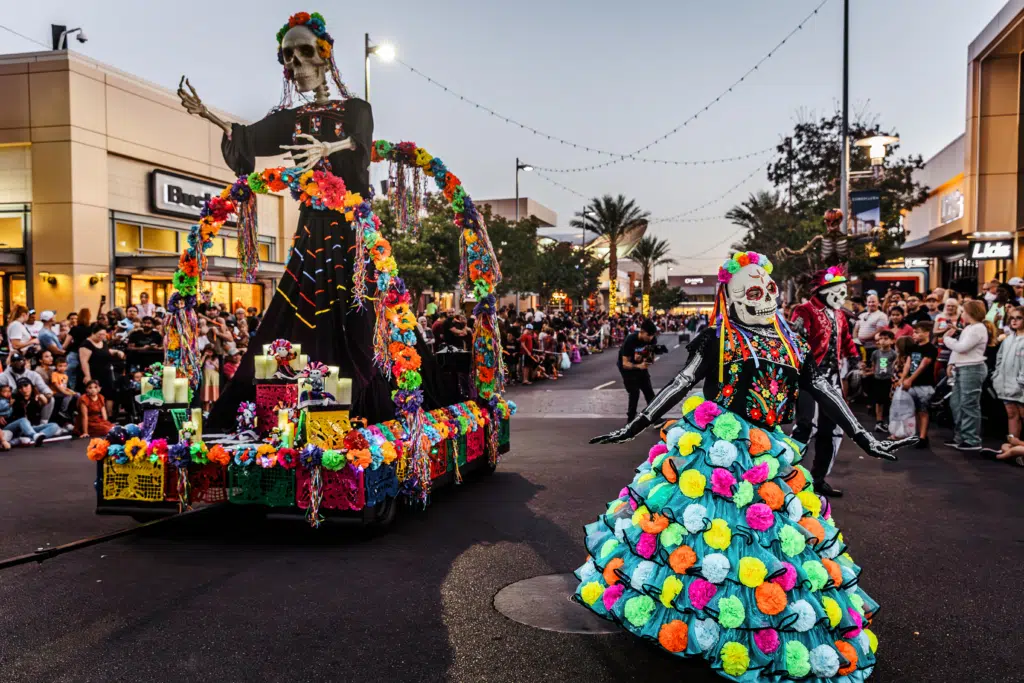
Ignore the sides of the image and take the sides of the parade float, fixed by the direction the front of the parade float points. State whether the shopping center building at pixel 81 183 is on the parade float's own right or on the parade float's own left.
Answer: on the parade float's own right

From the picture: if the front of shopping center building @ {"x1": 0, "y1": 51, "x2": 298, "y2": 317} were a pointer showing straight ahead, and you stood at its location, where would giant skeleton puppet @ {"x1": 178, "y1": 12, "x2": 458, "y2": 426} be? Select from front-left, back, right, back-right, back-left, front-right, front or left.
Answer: front-right

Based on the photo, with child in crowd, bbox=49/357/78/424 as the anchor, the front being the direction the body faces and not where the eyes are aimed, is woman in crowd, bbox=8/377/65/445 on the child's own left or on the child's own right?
on the child's own right

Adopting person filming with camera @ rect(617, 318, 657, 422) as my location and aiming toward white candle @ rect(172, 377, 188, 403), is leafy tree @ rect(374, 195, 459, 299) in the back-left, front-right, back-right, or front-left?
back-right

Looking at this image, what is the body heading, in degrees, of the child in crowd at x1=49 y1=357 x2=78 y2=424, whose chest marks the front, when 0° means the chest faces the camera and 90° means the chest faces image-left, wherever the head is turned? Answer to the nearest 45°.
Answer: approximately 315°

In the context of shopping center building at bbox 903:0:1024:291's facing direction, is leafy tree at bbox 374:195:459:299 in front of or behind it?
in front

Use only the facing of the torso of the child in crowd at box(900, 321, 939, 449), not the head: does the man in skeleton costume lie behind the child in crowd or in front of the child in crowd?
in front

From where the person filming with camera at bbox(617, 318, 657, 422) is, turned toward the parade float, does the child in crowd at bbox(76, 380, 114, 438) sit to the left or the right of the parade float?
right

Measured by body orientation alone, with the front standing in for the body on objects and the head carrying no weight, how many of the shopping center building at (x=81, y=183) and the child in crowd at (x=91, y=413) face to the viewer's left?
0

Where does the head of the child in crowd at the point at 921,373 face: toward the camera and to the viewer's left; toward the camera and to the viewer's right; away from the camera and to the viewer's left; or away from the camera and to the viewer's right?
toward the camera and to the viewer's left

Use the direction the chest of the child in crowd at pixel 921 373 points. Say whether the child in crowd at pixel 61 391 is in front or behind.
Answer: in front
